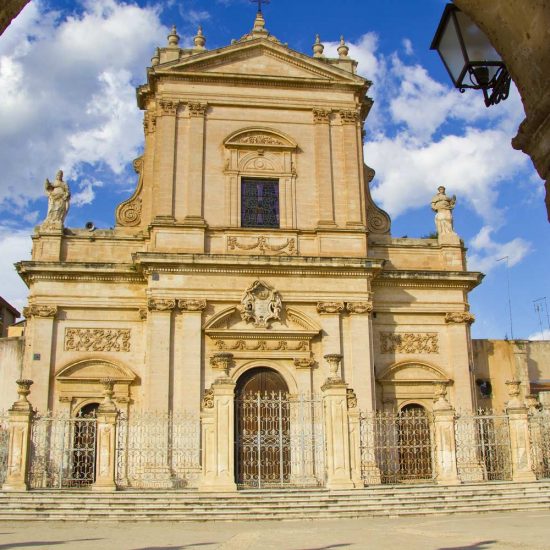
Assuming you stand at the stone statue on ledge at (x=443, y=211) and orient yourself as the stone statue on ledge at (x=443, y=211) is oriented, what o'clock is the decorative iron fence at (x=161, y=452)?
The decorative iron fence is roughly at 2 o'clock from the stone statue on ledge.

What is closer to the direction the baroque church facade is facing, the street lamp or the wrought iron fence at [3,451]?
the street lamp

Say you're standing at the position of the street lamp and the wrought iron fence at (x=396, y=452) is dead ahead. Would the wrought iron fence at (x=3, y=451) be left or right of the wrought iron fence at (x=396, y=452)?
left

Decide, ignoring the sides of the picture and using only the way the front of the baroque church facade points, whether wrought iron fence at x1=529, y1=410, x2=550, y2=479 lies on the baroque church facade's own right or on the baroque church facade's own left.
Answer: on the baroque church facade's own left

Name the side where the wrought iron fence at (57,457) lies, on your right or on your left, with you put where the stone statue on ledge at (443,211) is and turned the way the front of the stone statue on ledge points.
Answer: on your right

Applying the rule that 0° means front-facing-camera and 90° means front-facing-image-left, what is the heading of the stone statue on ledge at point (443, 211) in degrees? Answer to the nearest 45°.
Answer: approximately 0°

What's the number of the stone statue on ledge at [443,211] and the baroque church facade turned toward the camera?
2

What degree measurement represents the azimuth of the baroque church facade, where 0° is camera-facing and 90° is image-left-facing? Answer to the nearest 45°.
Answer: approximately 0°

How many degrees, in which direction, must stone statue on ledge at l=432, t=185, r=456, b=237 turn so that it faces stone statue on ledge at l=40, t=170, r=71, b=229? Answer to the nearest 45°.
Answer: approximately 90° to its right

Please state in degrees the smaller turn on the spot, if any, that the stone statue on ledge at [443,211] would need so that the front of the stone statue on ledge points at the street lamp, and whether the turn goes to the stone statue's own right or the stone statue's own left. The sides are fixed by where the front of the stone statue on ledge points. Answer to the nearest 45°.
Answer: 0° — it already faces it
